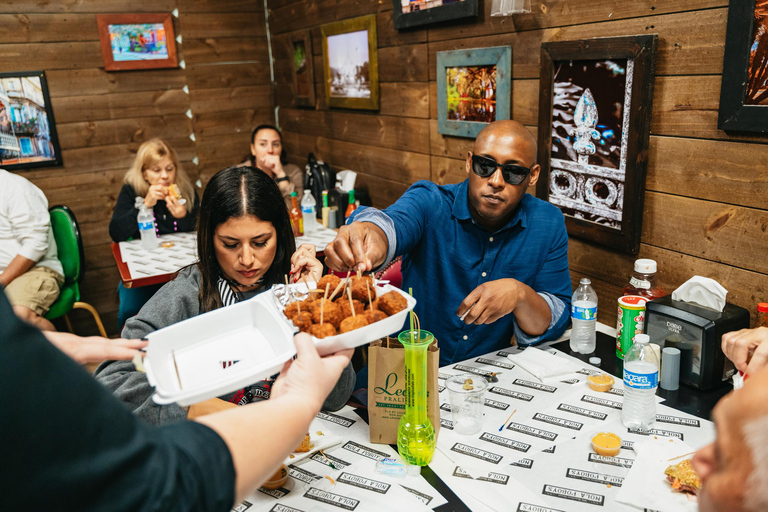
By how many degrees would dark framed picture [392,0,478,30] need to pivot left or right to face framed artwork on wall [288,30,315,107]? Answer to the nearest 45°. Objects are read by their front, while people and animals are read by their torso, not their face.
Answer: approximately 90° to its right

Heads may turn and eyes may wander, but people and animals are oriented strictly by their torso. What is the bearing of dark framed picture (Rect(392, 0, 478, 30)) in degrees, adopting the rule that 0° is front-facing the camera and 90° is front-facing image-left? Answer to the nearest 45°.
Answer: approximately 45°

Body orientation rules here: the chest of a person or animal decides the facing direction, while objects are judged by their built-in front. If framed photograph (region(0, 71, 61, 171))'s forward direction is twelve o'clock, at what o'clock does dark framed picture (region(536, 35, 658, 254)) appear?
The dark framed picture is roughly at 11 o'clock from the framed photograph.

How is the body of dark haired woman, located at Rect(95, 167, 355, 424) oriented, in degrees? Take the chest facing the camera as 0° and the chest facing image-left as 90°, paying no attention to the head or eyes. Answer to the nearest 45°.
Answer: approximately 0°

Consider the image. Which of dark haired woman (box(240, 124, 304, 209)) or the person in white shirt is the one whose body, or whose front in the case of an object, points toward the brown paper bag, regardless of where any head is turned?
the dark haired woman

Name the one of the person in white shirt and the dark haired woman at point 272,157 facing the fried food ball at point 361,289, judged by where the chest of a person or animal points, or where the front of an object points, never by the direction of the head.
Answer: the dark haired woman

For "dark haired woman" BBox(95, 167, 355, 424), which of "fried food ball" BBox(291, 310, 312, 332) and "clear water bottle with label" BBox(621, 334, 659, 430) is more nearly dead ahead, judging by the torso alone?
the fried food ball

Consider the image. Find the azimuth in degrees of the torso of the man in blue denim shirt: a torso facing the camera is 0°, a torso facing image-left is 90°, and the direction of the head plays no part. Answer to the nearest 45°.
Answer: approximately 0°
